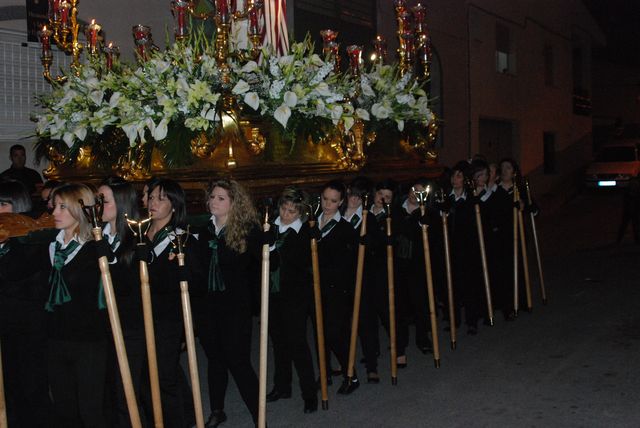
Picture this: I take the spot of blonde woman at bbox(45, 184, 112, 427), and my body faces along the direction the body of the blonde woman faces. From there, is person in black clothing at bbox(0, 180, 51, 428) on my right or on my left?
on my right

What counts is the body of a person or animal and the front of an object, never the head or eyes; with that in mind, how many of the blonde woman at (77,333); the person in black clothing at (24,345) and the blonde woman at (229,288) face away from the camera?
0

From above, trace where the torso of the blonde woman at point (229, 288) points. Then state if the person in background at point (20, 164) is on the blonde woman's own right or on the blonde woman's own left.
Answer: on the blonde woman's own right

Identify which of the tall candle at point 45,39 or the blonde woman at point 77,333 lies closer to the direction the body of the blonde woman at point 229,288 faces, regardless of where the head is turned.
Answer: the blonde woman

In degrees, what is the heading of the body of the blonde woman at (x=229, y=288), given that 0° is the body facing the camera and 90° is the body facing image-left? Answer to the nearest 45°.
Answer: approximately 45°

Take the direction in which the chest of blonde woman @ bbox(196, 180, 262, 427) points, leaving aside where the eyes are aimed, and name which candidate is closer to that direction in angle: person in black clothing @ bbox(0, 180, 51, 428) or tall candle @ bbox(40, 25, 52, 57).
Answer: the person in black clothing

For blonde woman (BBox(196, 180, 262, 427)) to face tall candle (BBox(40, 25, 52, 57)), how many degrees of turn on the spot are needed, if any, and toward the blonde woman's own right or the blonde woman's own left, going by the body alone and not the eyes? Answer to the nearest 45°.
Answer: approximately 90° to the blonde woman's own right

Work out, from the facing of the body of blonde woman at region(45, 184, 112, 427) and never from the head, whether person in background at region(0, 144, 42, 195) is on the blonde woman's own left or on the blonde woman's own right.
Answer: on the blonde woman's own right

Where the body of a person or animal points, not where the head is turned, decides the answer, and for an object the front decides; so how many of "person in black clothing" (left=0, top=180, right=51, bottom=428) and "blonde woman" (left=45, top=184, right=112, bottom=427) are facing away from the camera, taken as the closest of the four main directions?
0

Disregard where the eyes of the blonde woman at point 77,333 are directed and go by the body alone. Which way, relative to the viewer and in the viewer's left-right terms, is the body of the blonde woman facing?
facing the viewer and to the left of the viewer
